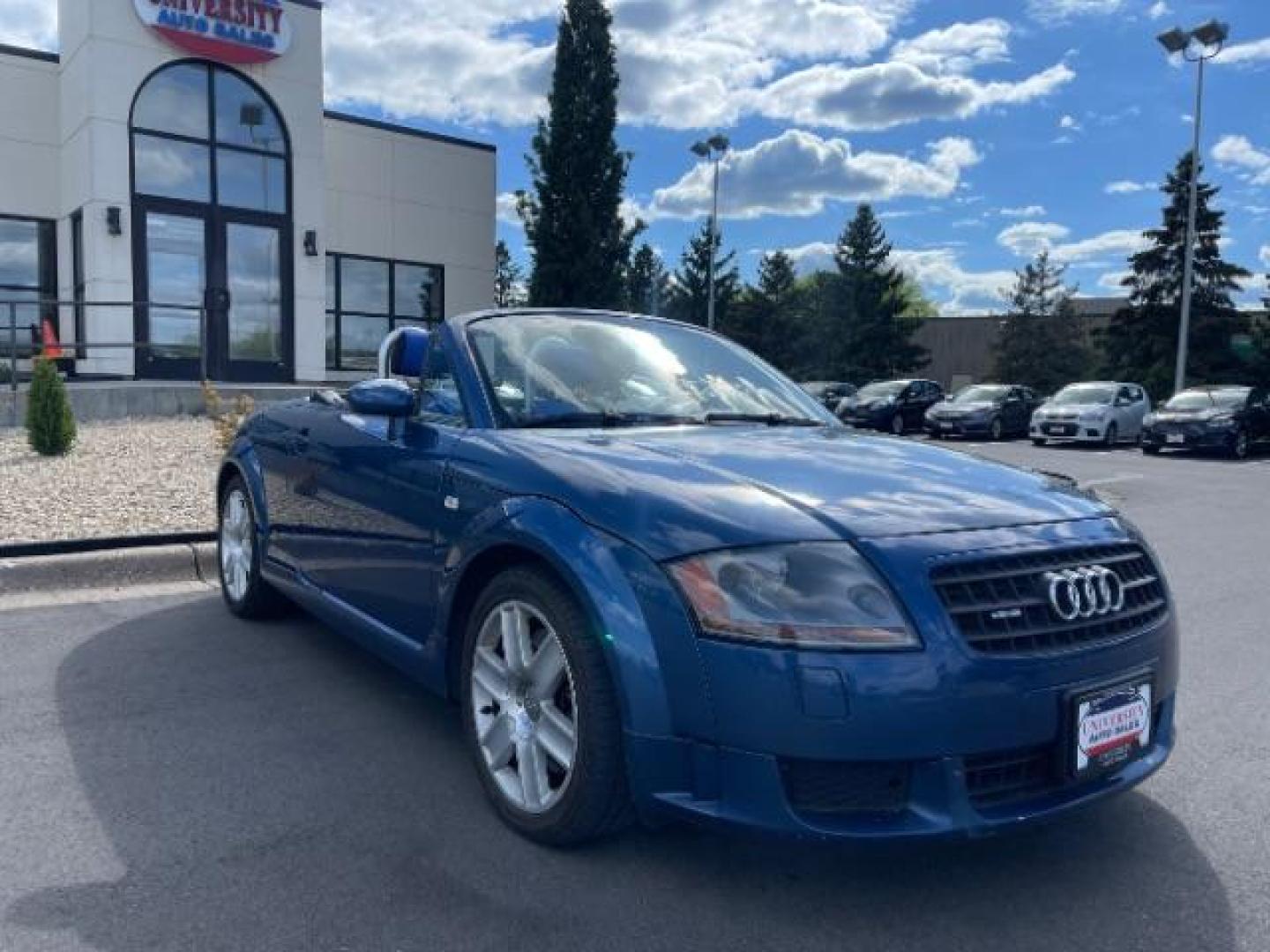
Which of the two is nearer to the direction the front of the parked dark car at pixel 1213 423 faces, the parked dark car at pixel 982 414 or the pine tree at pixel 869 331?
the parked dark car

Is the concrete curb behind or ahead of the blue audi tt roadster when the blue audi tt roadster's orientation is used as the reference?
behind

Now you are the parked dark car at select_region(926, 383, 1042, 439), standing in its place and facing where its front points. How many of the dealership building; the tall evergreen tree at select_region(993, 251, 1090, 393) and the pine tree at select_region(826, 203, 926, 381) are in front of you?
1

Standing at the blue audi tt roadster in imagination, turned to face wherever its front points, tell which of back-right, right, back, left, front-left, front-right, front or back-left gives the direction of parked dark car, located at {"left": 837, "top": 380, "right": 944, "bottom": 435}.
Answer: back-left

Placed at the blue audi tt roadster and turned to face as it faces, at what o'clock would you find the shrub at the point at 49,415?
The shrub is roughly at 6 o'clock from the blue audi tt roadster.

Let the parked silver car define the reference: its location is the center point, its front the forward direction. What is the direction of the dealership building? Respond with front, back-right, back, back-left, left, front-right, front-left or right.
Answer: front

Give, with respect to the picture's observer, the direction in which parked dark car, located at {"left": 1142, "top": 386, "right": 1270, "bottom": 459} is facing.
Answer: facing the viewer and to the left of the viewer

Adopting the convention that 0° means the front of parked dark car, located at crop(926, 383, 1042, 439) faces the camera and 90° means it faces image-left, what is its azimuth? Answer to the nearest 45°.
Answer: approximately 45°

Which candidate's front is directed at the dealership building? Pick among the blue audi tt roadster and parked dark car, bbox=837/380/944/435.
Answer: the parked dark car

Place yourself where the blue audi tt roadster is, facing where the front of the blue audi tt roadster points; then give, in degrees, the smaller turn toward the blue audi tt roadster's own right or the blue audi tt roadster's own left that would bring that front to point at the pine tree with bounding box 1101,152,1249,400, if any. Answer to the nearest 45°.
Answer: approximately 90° to the blue audi tt roadster's own left

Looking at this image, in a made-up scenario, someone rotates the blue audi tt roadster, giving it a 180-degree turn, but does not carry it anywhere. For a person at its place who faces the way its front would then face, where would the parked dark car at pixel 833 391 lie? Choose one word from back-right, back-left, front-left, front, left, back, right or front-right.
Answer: front-right

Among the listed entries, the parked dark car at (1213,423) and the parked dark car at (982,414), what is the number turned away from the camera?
0

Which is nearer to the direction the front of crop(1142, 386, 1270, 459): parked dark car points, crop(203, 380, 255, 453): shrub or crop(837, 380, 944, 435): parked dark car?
the shrub

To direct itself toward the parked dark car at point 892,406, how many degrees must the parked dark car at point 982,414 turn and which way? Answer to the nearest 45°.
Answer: approximately 45° to its right
